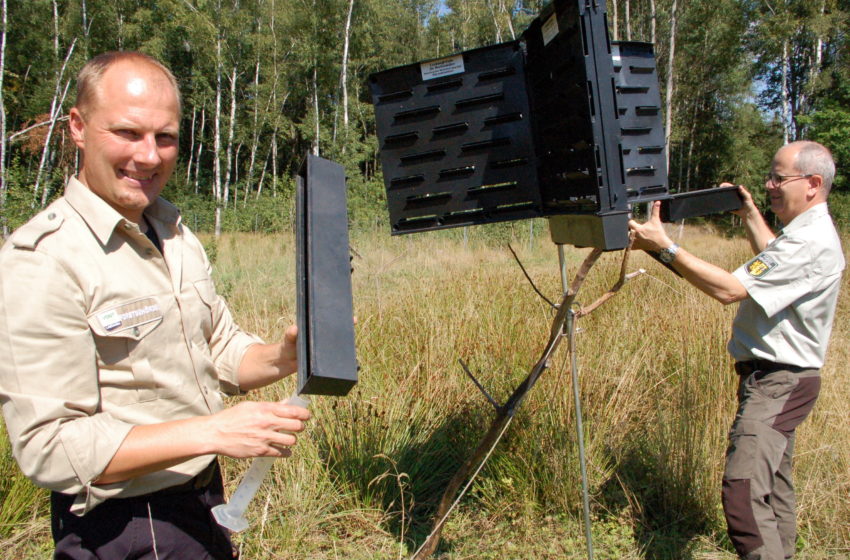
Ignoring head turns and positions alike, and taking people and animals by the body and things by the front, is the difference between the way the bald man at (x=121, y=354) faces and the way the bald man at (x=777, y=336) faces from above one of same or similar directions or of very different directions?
very different directions

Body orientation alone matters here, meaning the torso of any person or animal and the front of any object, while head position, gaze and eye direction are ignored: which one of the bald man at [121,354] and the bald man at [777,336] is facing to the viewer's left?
the bald man at [777,336]

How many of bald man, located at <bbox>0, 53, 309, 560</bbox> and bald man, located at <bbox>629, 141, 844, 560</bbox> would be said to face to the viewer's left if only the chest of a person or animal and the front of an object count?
1

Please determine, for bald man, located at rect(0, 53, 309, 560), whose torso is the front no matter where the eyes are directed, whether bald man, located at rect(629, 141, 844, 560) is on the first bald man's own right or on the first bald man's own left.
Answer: on the first bald man's own left

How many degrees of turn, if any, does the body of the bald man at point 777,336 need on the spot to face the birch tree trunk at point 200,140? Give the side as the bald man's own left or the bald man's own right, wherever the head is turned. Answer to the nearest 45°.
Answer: approximately 45° to the bald man's own right

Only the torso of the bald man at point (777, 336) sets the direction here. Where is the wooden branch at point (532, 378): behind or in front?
in front

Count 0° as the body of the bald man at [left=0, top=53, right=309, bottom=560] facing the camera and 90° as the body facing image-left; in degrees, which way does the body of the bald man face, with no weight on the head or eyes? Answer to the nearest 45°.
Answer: approximately 315°

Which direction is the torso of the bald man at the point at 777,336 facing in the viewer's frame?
to the viewer's left

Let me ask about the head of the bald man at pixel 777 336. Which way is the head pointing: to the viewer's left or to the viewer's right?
to the viewer's left

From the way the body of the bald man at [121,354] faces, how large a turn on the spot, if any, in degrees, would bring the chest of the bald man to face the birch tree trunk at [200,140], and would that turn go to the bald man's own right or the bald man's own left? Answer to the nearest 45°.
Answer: approximately 135° to the bald man's own left
